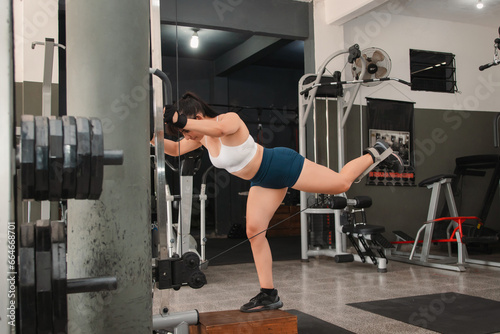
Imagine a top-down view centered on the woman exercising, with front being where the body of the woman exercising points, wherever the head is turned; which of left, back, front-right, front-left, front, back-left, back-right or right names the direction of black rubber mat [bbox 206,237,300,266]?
right

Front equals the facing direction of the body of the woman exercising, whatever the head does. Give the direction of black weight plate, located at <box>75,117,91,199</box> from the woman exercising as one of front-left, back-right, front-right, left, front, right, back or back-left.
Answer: left

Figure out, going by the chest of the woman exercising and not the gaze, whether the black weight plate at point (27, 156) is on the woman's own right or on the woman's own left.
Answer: on the woman's own left

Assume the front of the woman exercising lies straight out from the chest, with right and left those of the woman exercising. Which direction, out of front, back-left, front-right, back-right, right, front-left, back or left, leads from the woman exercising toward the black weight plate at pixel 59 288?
left

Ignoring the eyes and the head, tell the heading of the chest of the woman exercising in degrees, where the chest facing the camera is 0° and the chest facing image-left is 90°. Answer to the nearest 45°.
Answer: approximately 90°

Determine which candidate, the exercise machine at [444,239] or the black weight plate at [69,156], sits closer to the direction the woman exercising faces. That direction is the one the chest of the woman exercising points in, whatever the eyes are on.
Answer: the black weight plate

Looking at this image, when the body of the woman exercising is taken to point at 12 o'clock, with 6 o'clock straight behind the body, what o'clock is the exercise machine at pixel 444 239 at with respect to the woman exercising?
The exercise machine is roughly at 4 o'clock from the woman exercising.

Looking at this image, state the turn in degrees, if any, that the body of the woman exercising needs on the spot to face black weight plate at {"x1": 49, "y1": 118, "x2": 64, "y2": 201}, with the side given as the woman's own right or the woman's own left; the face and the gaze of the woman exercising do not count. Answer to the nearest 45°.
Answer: approximately 90° to the woman's own left

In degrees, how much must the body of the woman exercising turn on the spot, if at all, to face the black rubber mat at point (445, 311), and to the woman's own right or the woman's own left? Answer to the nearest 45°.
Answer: approximately 135° to the woman's own right

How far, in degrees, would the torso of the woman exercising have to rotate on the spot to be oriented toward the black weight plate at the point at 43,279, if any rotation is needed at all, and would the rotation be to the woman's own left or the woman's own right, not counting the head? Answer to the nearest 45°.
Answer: approximately 90° to the woman's own left

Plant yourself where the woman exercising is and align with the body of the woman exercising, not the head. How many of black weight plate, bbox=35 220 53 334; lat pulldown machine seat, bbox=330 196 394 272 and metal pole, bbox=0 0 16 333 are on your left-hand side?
2
